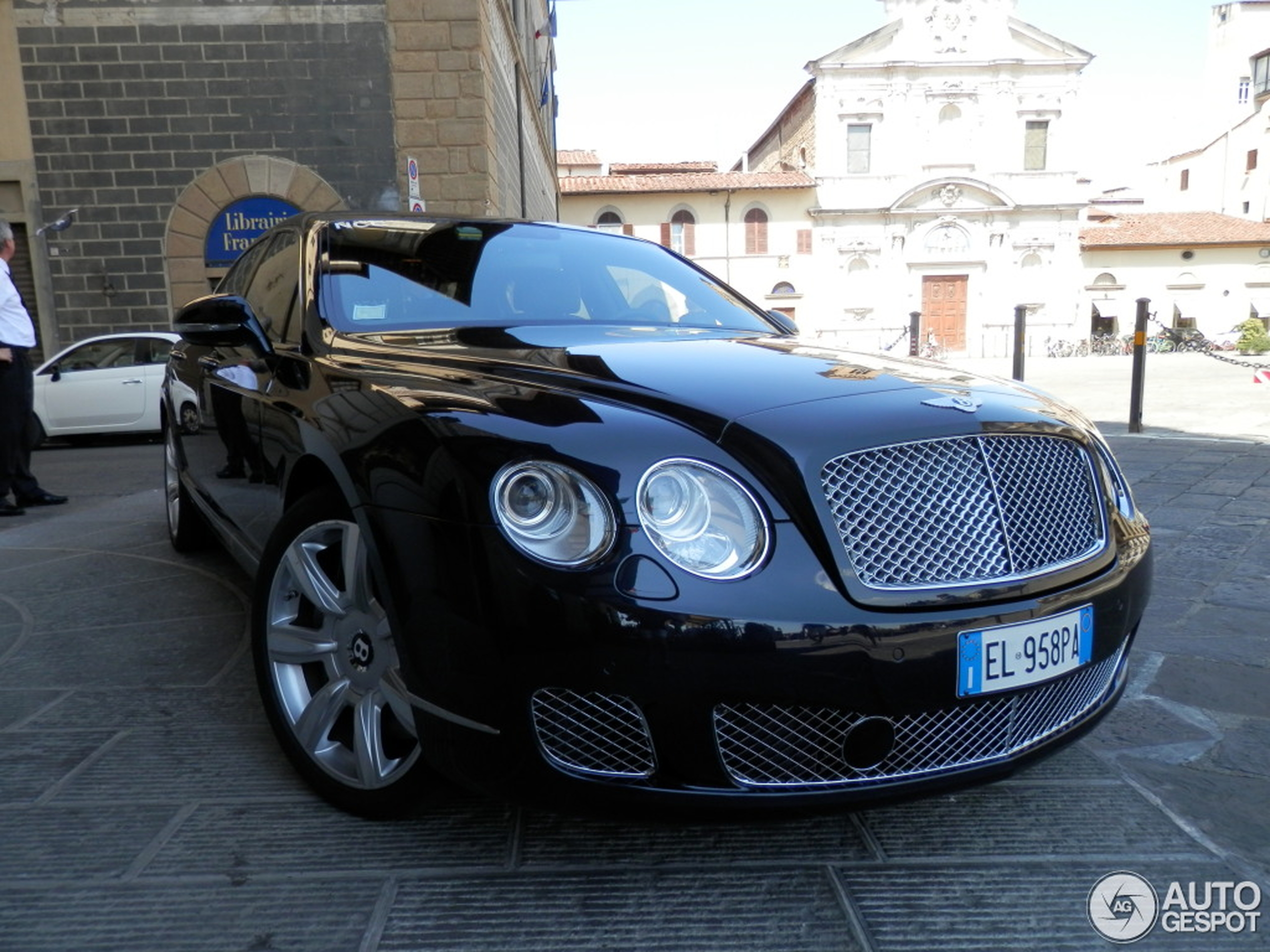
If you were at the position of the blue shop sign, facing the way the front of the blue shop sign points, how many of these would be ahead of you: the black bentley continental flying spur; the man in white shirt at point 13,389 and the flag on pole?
2

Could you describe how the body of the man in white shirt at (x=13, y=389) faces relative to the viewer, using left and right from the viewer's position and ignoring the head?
facing to the right of the viewer

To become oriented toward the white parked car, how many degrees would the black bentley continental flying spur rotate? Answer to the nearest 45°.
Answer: approximately 180°

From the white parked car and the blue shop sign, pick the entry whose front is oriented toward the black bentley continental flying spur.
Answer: the blue shop sign

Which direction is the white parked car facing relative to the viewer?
to the viewer's left

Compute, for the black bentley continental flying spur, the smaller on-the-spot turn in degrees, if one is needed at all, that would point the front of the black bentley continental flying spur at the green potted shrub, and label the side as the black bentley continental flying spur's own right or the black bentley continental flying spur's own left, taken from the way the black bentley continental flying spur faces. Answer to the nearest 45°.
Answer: approximately 90° to the black bentley continental flying spur's own left

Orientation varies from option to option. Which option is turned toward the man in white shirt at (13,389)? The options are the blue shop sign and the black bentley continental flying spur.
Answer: the blue shop sign

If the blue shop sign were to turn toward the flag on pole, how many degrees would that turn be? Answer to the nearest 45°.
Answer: approximately 135° to its left
